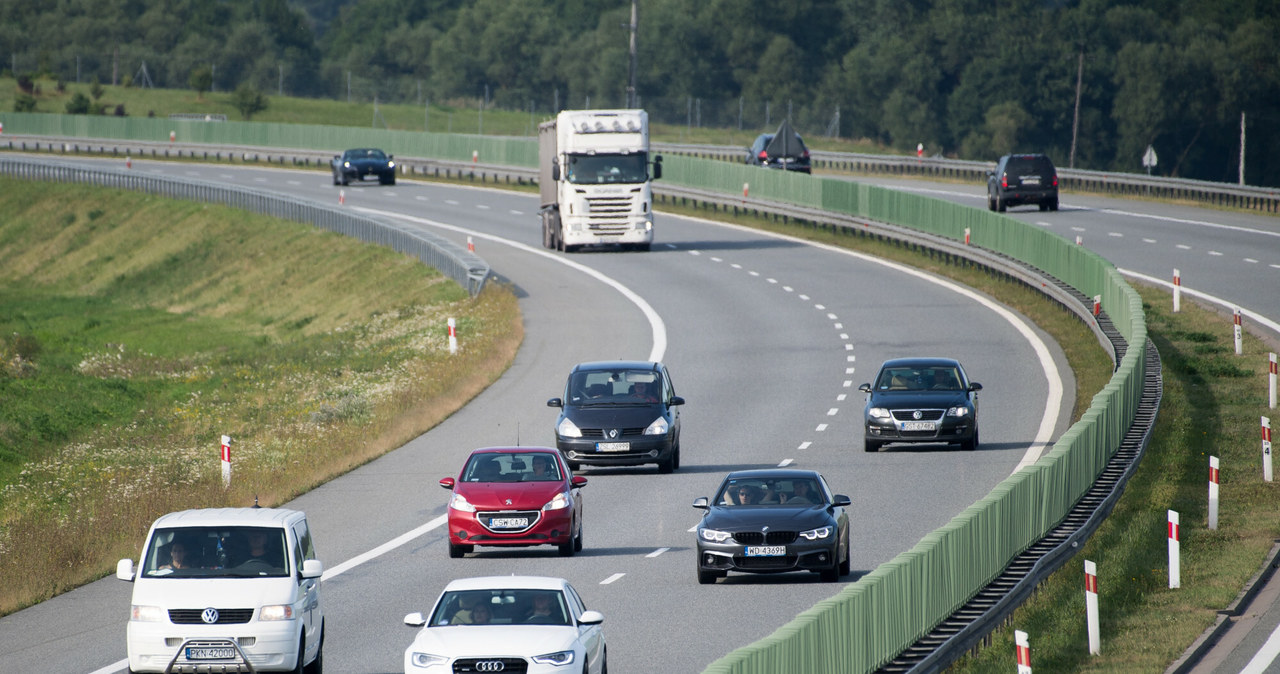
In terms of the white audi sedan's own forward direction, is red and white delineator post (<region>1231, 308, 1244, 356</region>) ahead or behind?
behind

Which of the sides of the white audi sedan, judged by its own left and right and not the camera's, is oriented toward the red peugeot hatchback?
back

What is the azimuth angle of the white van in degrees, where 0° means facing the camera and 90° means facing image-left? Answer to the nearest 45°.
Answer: approximately 0°

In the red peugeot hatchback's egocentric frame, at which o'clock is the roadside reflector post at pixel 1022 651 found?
The roadside reflector post is roughly at 11 o'clock from the red peugeot hatchback.

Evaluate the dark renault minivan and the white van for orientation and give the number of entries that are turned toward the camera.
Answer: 2

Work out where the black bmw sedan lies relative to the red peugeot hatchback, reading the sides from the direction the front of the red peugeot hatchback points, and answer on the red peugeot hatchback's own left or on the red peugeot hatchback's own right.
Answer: on the red peugeot hatchback's own left
